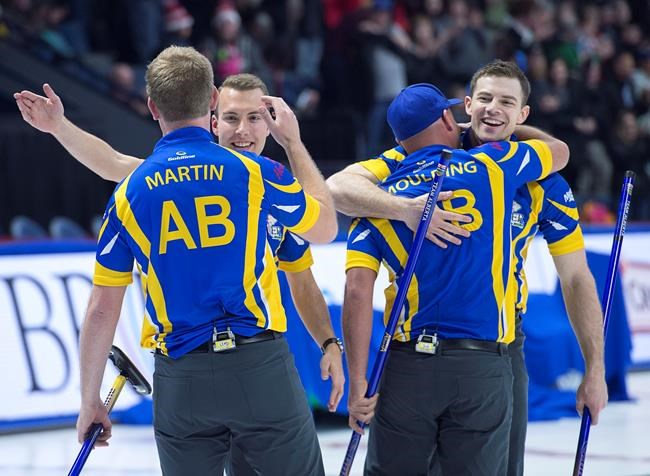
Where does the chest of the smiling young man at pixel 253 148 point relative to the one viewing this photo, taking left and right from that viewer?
facing the viewer

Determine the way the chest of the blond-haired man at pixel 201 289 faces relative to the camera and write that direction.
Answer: away from the camera

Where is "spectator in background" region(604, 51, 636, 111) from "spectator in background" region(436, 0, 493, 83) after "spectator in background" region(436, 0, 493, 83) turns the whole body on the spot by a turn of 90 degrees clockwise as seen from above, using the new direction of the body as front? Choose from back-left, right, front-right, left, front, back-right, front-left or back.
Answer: back-right

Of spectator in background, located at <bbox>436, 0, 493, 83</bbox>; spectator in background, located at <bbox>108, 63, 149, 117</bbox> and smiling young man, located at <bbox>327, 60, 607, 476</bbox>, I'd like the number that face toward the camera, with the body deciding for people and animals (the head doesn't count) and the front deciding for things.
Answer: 3

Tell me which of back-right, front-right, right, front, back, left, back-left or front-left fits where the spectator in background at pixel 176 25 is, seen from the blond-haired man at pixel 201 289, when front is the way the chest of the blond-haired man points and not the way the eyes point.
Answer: front

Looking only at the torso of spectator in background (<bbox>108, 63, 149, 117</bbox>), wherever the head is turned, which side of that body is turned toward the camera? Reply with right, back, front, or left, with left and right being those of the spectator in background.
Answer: front

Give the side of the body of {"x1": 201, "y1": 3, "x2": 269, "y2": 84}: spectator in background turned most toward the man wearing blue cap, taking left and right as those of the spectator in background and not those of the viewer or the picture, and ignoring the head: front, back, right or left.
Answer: front

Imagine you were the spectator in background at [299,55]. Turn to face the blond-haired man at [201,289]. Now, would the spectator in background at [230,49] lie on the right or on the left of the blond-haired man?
right

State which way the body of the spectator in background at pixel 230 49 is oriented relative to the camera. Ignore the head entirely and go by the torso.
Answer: toward the camera

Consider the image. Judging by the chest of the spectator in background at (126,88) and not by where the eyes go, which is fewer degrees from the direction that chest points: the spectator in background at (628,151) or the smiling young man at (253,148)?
the smiling young man

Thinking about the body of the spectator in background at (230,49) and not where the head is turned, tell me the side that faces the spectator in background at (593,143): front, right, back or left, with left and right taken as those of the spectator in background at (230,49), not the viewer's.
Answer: left

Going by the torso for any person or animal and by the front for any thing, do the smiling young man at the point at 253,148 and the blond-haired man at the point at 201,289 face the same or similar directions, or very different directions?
very different directions

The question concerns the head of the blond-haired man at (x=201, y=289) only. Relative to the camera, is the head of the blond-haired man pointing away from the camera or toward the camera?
away from the camera

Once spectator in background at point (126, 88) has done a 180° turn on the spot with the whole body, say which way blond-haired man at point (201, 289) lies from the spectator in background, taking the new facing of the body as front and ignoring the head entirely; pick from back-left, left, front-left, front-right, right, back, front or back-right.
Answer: back
